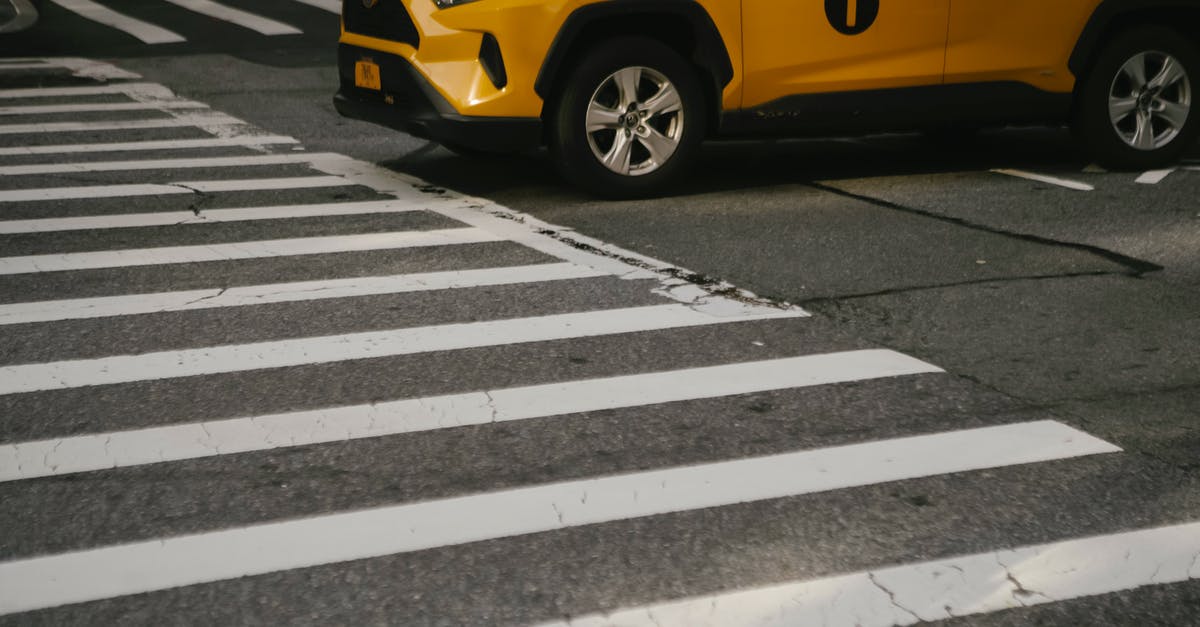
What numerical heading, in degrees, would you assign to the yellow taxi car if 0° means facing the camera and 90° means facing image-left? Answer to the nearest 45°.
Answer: approximately 45°
